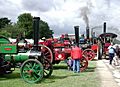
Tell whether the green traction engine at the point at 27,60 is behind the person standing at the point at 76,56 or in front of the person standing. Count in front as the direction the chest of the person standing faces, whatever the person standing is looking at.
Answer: behind

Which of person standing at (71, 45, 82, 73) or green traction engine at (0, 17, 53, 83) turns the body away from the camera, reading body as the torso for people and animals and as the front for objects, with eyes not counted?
the person standing

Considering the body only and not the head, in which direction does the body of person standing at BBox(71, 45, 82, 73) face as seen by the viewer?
away from the camera

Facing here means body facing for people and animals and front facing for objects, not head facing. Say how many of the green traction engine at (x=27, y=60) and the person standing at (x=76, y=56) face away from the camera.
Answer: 1

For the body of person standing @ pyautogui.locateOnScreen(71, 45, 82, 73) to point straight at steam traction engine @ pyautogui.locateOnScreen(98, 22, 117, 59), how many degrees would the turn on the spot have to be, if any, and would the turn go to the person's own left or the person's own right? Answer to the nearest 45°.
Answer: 0° — they already face it

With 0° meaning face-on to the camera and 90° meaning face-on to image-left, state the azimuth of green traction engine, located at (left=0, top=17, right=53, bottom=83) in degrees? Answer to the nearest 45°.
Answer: approximately 315°

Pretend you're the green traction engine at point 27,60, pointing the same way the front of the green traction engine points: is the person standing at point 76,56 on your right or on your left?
on your left
